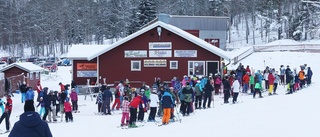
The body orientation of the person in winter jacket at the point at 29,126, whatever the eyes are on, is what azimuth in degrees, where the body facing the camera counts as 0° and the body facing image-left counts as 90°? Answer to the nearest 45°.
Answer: approximately 180°

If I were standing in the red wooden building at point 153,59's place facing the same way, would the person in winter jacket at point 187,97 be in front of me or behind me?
in front

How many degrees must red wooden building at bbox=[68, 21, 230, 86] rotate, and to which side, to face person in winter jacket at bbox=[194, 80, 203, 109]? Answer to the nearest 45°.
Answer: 0° — it already faces them

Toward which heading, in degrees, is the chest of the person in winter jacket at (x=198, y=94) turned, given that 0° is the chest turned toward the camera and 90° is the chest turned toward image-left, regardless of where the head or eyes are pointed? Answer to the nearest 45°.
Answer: approximately 225°

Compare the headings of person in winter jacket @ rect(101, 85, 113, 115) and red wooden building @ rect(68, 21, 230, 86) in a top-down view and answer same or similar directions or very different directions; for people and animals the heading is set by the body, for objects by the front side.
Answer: very different directions

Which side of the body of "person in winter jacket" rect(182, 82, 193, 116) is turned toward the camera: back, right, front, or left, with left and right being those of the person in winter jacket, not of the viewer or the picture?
back

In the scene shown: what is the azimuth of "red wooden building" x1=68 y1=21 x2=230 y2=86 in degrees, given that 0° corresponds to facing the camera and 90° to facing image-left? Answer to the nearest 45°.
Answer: approximately 0°

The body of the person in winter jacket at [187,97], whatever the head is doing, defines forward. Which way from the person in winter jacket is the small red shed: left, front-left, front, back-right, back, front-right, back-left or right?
front-left

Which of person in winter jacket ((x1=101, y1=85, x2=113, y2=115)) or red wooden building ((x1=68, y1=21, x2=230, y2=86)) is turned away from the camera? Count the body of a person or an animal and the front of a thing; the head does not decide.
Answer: the person in winter jacket

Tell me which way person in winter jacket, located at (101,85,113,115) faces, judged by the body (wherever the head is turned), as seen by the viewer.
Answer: away from the camera

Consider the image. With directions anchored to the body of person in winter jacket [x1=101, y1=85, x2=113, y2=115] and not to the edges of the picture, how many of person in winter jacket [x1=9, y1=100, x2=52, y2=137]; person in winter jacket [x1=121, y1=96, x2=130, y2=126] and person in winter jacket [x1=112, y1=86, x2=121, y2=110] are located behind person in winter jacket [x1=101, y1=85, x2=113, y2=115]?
2

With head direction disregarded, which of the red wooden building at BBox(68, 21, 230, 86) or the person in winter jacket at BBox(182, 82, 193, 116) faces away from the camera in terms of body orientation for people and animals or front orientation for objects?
the person in winter jacket
